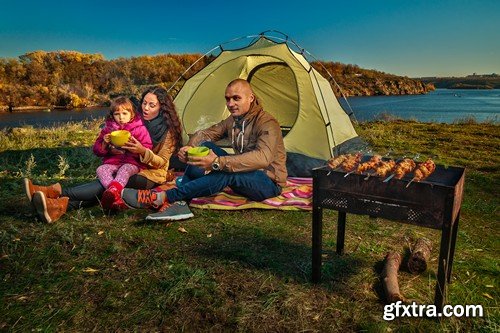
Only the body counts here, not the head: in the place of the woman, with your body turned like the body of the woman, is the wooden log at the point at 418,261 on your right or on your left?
on your left

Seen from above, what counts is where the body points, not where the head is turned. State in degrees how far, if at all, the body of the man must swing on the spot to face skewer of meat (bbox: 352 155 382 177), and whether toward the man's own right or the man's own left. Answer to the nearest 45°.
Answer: approximately 90° to the man's own left

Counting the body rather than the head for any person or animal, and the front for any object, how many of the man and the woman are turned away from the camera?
0

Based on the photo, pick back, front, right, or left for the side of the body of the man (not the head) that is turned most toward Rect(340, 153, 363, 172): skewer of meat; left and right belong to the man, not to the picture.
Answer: left

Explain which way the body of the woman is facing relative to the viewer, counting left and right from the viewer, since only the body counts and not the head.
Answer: facing to the left of the viewer

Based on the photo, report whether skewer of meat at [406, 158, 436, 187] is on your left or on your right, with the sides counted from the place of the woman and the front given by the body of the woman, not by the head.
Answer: on your left

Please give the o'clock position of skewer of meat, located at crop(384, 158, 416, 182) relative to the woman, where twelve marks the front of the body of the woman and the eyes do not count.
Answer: The skewer of meat is roughly at 8 o'clock from the woman.

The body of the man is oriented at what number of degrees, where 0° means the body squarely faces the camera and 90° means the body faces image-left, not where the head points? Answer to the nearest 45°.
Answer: approximately 45°

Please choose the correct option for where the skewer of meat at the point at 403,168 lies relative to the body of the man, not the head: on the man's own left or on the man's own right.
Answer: on the man's own left
